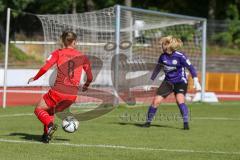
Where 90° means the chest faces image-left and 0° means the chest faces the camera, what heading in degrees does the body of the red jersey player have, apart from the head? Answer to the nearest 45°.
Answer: approximately 180°
